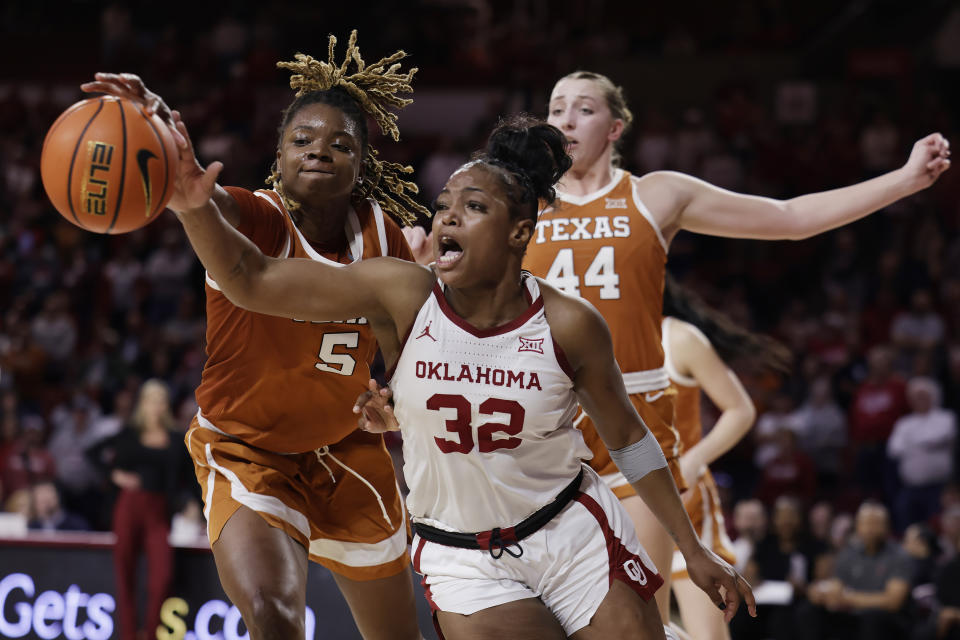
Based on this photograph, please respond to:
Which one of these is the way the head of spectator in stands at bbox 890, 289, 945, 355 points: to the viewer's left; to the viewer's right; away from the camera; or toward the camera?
toward the camera

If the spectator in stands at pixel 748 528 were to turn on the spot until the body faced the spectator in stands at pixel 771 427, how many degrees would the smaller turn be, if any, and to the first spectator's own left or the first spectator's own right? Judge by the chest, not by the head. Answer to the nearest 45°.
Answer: approximately 135° to the first spectator's own right

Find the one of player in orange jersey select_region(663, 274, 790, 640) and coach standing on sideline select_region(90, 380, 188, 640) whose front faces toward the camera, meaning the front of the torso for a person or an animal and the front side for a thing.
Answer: the coach standing on sideline

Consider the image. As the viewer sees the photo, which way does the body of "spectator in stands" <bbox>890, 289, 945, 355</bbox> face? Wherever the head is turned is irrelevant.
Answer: toward the camera

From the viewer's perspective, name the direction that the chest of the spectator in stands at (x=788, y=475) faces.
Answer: toward the camera

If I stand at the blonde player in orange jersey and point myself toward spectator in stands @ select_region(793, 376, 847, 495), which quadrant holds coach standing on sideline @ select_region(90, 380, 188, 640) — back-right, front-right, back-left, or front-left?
front-left

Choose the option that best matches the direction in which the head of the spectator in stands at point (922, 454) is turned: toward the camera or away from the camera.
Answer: toward the camera

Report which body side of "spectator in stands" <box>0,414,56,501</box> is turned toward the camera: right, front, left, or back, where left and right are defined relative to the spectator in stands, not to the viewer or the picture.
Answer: front

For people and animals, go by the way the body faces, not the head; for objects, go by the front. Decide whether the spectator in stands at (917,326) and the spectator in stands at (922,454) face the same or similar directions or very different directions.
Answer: same or similar directions

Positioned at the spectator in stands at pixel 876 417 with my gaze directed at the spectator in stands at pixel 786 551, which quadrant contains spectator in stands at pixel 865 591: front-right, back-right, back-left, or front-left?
front-left

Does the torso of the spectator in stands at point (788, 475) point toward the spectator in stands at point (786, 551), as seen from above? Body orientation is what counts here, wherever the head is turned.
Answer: yes

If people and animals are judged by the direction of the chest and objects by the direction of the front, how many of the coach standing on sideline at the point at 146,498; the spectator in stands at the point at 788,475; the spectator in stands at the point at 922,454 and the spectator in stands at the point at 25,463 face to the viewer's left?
0

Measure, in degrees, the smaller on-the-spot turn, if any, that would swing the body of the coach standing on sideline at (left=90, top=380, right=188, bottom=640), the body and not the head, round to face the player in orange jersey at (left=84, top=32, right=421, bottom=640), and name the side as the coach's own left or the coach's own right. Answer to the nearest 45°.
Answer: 0° — they already face them

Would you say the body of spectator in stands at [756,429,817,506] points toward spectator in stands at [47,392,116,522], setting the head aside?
no

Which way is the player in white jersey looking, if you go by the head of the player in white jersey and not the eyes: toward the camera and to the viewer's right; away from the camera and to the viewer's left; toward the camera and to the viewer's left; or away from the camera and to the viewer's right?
toward the camera and to the viewer's left

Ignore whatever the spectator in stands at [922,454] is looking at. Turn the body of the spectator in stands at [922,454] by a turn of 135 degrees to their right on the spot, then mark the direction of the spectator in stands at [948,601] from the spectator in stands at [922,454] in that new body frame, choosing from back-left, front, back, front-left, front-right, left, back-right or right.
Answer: back-left
